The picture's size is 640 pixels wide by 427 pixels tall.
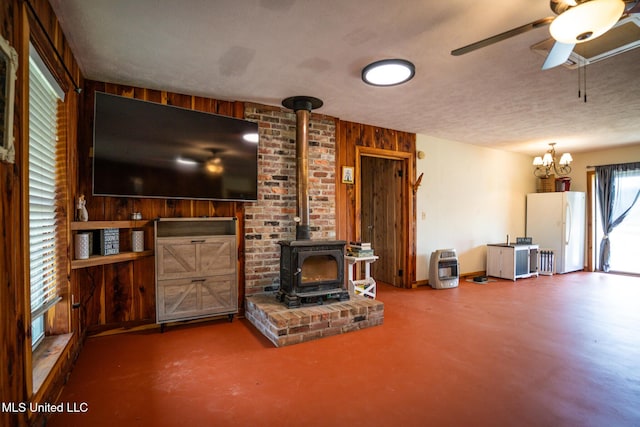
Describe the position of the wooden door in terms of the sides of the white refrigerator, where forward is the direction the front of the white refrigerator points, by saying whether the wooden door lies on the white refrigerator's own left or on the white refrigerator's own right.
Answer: on the white refrigerator's own right

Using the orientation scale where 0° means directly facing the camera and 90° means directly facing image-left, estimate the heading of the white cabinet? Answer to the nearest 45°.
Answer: approximately 315°

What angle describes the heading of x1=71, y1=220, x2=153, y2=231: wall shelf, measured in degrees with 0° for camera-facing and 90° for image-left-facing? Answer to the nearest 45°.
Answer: approximately 0°

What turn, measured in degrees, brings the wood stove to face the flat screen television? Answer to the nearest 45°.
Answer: approximately 135° to its right

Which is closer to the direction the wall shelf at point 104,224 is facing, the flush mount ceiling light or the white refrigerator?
the flush mount ceiling light

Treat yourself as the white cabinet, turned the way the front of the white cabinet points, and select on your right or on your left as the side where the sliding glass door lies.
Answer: on your left
